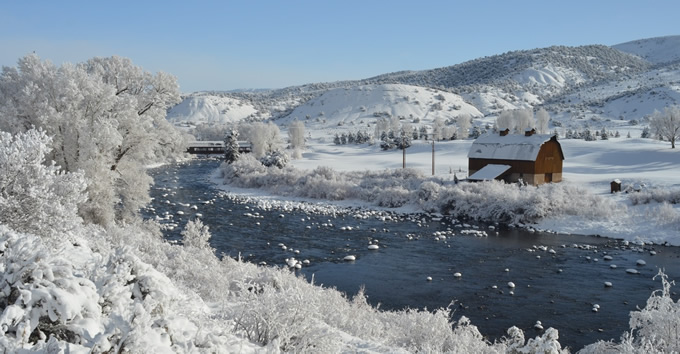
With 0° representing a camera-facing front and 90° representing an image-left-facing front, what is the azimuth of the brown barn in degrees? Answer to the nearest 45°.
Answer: approximately 315°

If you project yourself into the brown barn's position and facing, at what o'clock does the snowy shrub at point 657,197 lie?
The snowy shrub is roughly at 12 o'clock from the brown barn.

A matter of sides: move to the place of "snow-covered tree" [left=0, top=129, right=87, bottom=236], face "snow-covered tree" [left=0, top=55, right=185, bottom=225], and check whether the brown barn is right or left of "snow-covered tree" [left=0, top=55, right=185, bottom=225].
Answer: right

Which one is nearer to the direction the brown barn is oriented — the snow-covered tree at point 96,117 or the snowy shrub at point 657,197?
the snowy shrub

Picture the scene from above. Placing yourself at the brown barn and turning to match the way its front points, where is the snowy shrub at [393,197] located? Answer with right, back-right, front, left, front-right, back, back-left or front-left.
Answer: right

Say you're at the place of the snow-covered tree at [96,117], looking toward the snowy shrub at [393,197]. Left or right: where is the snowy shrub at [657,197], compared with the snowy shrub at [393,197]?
right

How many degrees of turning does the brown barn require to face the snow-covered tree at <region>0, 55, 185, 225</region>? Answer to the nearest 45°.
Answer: approximately 90° to its right

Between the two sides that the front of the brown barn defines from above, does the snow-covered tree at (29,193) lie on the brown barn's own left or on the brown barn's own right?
on the brown barn's own right
